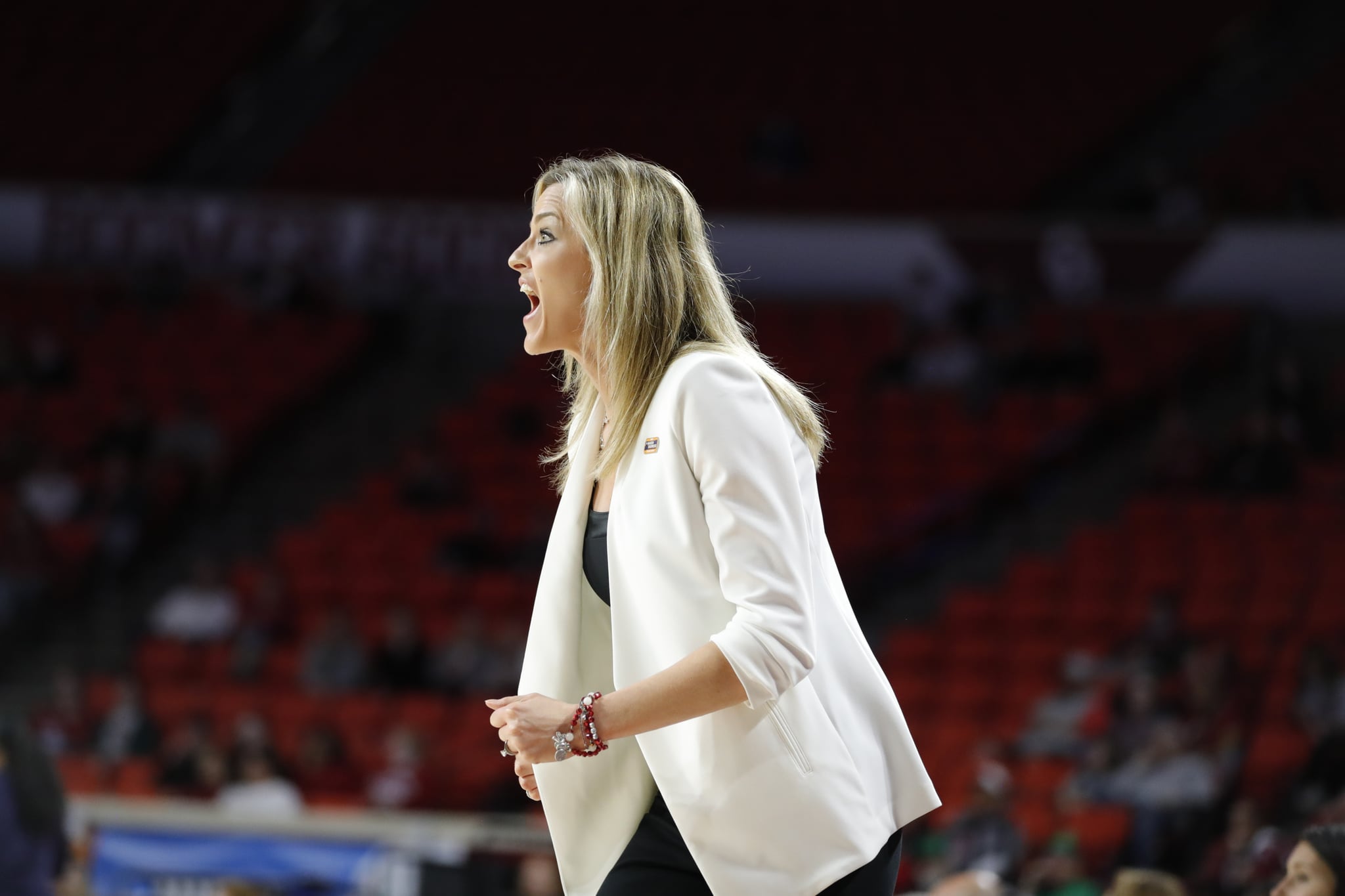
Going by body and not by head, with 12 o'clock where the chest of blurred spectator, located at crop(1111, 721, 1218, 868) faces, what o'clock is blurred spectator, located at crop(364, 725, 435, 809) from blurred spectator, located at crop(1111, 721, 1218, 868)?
blurred spectator, located at crop(364, 725, 435, 809) is roughly at 3 o'clock from blurred spectator, located at crop(1111, 721, 1218, 868).

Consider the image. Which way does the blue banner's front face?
toward the camera

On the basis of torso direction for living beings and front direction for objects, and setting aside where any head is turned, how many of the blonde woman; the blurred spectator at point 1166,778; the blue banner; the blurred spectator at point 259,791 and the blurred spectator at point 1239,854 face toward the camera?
4

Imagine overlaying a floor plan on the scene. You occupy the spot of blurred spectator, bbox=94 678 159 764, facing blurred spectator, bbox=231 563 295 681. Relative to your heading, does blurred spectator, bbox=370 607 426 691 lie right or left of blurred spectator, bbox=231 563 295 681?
right

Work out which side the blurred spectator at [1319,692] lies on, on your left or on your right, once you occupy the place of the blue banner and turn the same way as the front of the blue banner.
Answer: on your left

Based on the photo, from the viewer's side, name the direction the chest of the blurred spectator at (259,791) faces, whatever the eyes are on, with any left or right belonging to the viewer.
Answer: facing the viewer

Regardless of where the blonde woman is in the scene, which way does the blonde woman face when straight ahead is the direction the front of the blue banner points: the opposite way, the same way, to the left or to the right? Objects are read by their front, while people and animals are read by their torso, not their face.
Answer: to the right

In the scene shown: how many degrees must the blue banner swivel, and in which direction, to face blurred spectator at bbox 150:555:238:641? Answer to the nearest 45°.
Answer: approximately 180°

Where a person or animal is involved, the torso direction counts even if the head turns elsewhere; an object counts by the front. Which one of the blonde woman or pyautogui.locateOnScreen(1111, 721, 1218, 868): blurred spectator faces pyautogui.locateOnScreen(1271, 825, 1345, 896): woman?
the blurred spectator

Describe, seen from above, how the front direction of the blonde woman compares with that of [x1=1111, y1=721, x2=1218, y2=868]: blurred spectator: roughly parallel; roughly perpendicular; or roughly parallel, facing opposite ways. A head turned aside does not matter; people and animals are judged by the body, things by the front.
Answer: roughly perpendicular

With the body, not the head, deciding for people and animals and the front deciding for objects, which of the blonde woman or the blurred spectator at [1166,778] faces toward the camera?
the blurred spectator

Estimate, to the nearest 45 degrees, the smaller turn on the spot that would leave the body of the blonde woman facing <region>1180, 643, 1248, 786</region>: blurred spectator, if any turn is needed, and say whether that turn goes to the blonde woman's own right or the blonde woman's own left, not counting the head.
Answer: approximately 90° to the blonde woman's own right

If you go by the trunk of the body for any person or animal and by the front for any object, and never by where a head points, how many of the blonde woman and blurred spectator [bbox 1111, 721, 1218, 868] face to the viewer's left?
1

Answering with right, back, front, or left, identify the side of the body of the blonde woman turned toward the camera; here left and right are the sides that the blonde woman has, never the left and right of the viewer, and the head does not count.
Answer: left

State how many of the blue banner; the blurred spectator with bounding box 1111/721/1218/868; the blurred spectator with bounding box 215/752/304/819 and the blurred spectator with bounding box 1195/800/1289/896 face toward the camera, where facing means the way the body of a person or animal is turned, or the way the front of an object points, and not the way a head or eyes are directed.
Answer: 4

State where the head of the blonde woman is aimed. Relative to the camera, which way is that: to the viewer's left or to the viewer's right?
to the viewer's left

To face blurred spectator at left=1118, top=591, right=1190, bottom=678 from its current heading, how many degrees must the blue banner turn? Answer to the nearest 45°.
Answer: approximately 90° to its left

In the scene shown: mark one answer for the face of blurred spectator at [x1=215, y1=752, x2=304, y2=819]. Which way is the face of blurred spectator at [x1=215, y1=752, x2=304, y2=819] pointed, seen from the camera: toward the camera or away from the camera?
toward the camera
